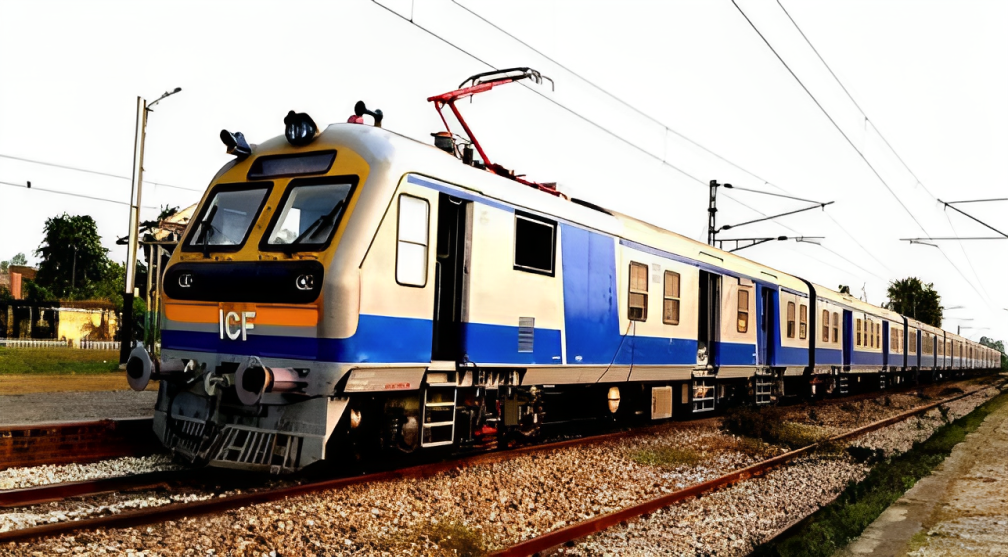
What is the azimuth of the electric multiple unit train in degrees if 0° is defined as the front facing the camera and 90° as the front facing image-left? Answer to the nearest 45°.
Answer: approximately 45°

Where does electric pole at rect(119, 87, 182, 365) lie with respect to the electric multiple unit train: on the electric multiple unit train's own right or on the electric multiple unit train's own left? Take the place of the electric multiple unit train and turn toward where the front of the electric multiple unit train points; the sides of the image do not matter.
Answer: on the electric multiple unit train's own right
